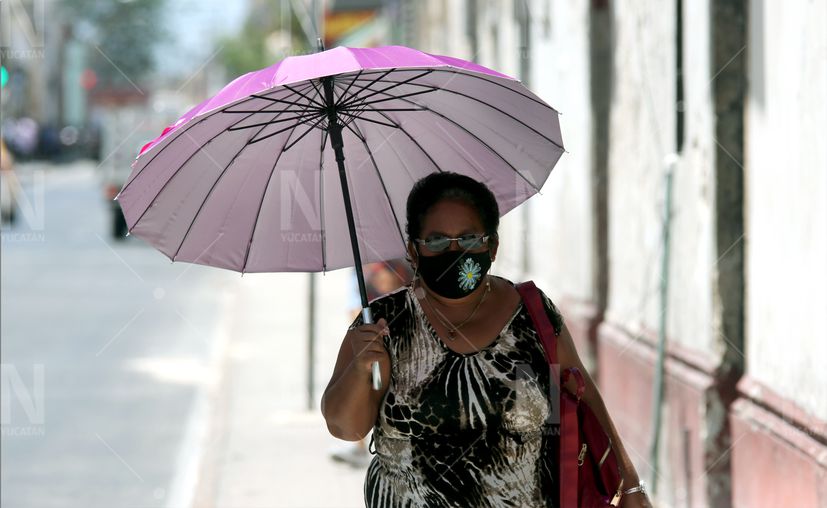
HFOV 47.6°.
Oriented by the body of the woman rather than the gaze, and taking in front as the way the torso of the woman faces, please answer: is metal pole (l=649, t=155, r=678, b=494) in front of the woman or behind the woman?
behind

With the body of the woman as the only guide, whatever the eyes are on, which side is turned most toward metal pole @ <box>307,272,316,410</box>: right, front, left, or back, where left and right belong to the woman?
back

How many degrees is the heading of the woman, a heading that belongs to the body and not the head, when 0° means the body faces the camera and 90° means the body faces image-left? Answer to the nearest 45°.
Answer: approximately 0°
